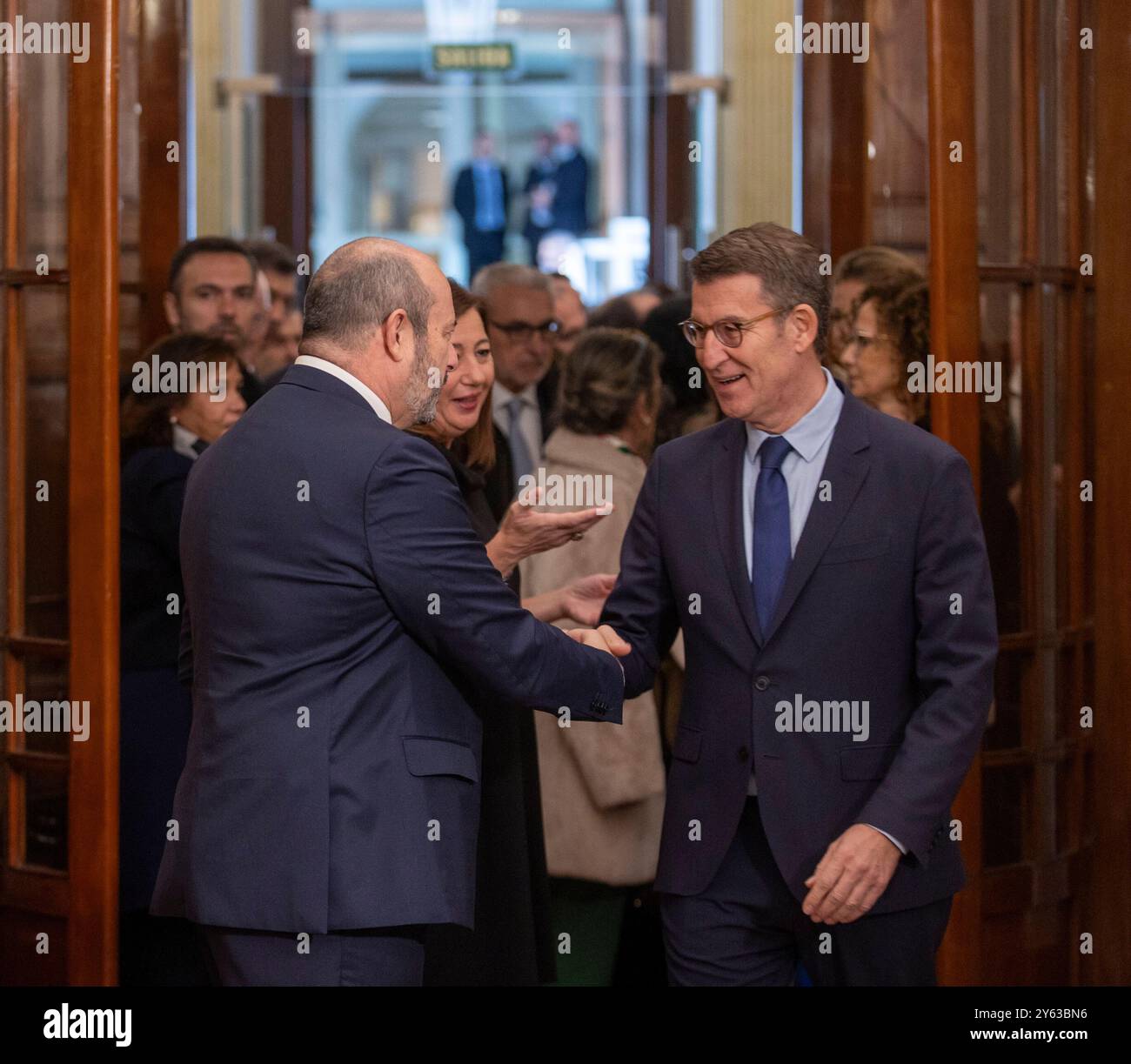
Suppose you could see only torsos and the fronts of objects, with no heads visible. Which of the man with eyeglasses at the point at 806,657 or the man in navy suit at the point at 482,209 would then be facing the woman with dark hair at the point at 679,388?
the man in navy suit

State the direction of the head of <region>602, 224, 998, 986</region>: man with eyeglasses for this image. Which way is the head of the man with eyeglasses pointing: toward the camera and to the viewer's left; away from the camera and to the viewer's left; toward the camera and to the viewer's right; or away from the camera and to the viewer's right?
toward the camera and to the viewer's left

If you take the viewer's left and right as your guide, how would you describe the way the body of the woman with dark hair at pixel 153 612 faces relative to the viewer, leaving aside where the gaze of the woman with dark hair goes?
facing to the right of the viewer

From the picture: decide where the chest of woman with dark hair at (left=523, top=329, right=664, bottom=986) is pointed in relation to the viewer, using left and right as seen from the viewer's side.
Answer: facing away from the viewer and to the right of the viewer

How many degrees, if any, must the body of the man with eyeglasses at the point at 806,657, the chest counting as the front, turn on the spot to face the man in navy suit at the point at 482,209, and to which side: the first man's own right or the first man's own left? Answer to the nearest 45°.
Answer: approximately 135° to the first man's own right

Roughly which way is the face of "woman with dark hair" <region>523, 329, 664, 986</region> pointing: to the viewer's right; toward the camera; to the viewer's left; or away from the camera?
away from the camera

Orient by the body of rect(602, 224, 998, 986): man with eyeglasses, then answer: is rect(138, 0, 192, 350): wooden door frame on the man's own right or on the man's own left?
on the man's own right

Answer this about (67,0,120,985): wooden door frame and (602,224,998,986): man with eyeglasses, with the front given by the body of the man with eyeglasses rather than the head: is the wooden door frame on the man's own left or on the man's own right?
on the man's own right
